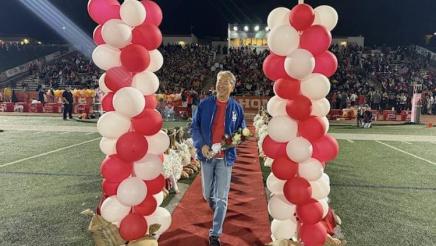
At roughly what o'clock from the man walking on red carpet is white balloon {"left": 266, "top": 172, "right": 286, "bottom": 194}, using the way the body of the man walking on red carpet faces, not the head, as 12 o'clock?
The white balloon is roughly at 9 o'clock from the man walking on red carpet.

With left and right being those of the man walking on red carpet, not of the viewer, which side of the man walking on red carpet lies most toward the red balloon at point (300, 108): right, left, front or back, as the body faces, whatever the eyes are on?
left

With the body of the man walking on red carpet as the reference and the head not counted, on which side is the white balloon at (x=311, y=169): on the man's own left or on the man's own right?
on the man's own left

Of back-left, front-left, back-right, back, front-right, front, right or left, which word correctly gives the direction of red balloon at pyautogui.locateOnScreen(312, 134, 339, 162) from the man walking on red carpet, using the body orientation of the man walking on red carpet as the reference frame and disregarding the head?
left

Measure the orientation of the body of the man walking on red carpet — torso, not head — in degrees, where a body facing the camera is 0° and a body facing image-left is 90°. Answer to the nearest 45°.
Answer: approximately 0°

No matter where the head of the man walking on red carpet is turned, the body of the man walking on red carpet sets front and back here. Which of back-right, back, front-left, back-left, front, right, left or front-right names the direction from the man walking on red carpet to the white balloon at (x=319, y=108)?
left

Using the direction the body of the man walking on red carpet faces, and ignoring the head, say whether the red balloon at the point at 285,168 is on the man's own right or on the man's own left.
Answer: on the man's own left

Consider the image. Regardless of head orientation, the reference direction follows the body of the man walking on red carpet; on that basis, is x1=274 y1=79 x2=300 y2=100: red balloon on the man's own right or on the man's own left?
on the man's own left

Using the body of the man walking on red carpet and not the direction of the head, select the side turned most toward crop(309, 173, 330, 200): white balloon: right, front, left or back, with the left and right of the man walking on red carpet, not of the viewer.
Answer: left
